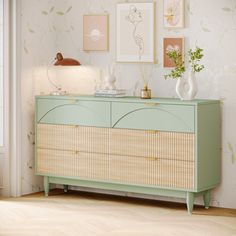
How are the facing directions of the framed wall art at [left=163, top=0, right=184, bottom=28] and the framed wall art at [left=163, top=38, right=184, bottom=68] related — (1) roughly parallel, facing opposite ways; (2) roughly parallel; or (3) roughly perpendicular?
roughly parallel

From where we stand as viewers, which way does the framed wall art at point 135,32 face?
facing the viewer

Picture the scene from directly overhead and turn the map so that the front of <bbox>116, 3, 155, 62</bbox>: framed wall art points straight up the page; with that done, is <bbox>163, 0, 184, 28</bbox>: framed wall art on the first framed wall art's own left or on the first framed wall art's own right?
on the first framed wall art's own left

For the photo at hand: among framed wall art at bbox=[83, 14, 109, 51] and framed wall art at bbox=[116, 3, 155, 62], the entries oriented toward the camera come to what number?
2

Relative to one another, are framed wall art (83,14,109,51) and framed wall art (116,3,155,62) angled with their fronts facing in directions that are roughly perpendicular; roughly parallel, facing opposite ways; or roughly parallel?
roughly parallel

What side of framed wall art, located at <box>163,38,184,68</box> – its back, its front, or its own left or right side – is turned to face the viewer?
front

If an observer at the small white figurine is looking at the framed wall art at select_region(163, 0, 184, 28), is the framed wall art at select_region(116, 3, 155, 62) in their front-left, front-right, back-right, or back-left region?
front-left

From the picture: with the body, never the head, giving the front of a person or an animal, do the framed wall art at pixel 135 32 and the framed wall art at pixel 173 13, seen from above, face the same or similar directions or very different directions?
same or similar directions

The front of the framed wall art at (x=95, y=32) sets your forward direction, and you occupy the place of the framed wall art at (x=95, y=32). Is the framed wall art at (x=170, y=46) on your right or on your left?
on your left

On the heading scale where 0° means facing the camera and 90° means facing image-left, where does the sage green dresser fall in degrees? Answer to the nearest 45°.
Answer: approximately 45°

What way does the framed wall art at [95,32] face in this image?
toward the camera
